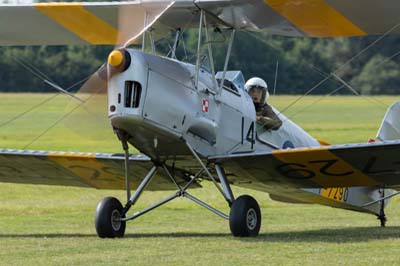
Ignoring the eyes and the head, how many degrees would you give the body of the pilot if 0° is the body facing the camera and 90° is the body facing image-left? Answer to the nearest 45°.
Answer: approximately 45°

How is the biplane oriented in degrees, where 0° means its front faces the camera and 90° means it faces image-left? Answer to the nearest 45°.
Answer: approximately 45°
